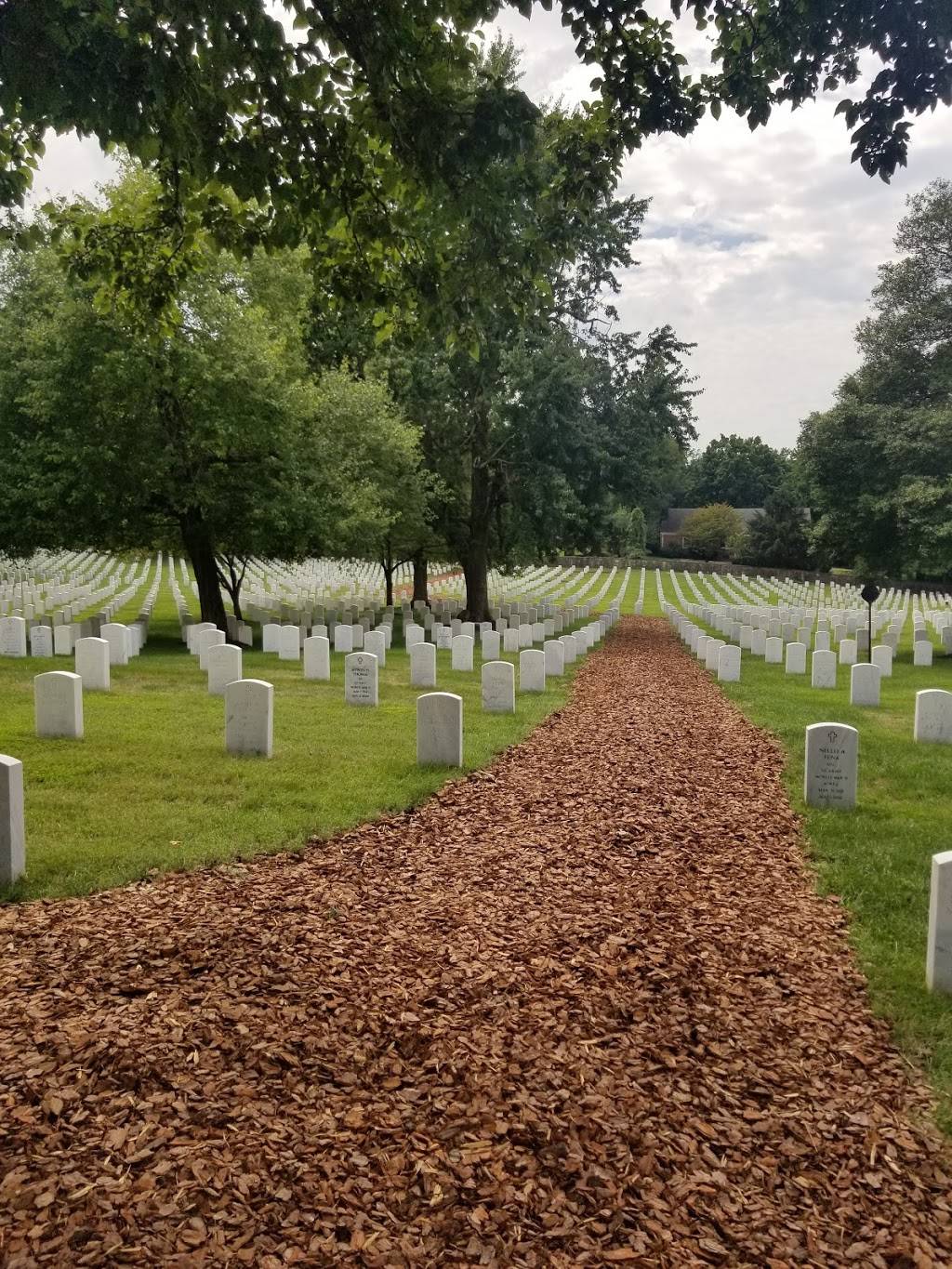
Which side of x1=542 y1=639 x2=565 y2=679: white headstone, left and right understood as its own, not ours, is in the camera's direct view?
front

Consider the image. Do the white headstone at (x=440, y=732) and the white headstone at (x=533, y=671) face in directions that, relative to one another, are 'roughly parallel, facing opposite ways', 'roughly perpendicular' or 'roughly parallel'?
roughly parallel

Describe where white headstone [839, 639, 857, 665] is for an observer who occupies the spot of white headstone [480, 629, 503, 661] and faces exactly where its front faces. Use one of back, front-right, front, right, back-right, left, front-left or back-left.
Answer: left

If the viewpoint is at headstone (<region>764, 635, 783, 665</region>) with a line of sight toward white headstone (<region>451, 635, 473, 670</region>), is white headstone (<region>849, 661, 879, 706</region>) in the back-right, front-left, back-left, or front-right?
front-left

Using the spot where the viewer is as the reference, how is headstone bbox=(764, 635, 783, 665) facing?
facing the viewer

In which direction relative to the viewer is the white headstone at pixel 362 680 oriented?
toward the camera

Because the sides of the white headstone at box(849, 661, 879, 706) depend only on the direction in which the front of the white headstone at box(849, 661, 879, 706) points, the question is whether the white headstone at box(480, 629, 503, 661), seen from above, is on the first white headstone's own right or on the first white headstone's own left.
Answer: on the first white headstone's own right

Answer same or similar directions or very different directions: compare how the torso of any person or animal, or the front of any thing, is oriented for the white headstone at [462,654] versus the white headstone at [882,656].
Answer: same or similar directions

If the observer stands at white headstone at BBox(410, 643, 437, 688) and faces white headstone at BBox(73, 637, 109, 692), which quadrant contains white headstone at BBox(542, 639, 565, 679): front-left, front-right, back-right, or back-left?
back-right
